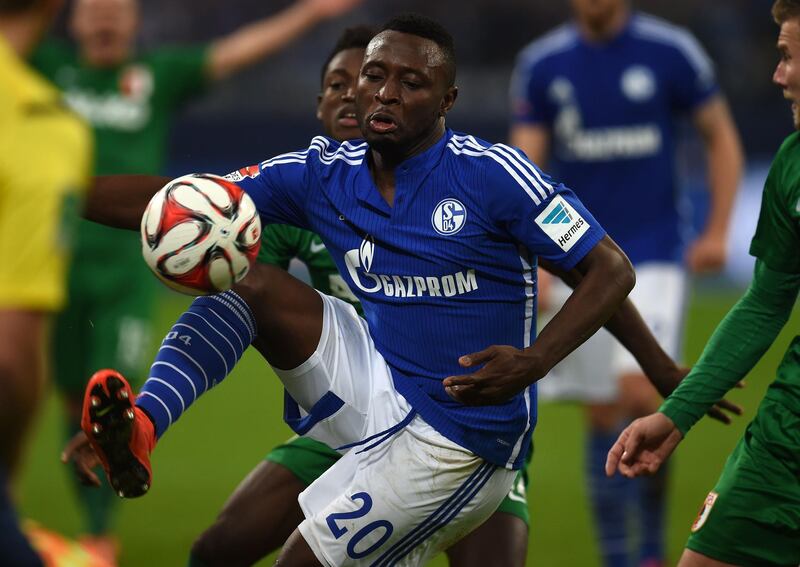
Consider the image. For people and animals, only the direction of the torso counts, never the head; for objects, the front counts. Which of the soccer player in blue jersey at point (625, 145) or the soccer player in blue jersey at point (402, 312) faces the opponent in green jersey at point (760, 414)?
the soccer player in blue jersey at point (625, 145)

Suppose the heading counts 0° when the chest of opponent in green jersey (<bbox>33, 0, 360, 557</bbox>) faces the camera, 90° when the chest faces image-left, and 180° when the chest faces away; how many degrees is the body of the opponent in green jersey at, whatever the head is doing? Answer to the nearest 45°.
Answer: approximately 0°

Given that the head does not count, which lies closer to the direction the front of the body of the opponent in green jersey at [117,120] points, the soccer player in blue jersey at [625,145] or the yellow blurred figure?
the yellow blurred figure

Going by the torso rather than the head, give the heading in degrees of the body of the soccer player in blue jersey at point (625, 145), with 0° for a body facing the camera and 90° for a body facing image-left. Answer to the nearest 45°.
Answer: approximately 0°

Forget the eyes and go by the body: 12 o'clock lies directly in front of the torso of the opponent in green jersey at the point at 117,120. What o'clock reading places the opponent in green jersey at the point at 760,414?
the opponent in green jersey at the point at 760,414 is roughly at 11 o'clock from the opponent in green jersey at the point at 117,120.
